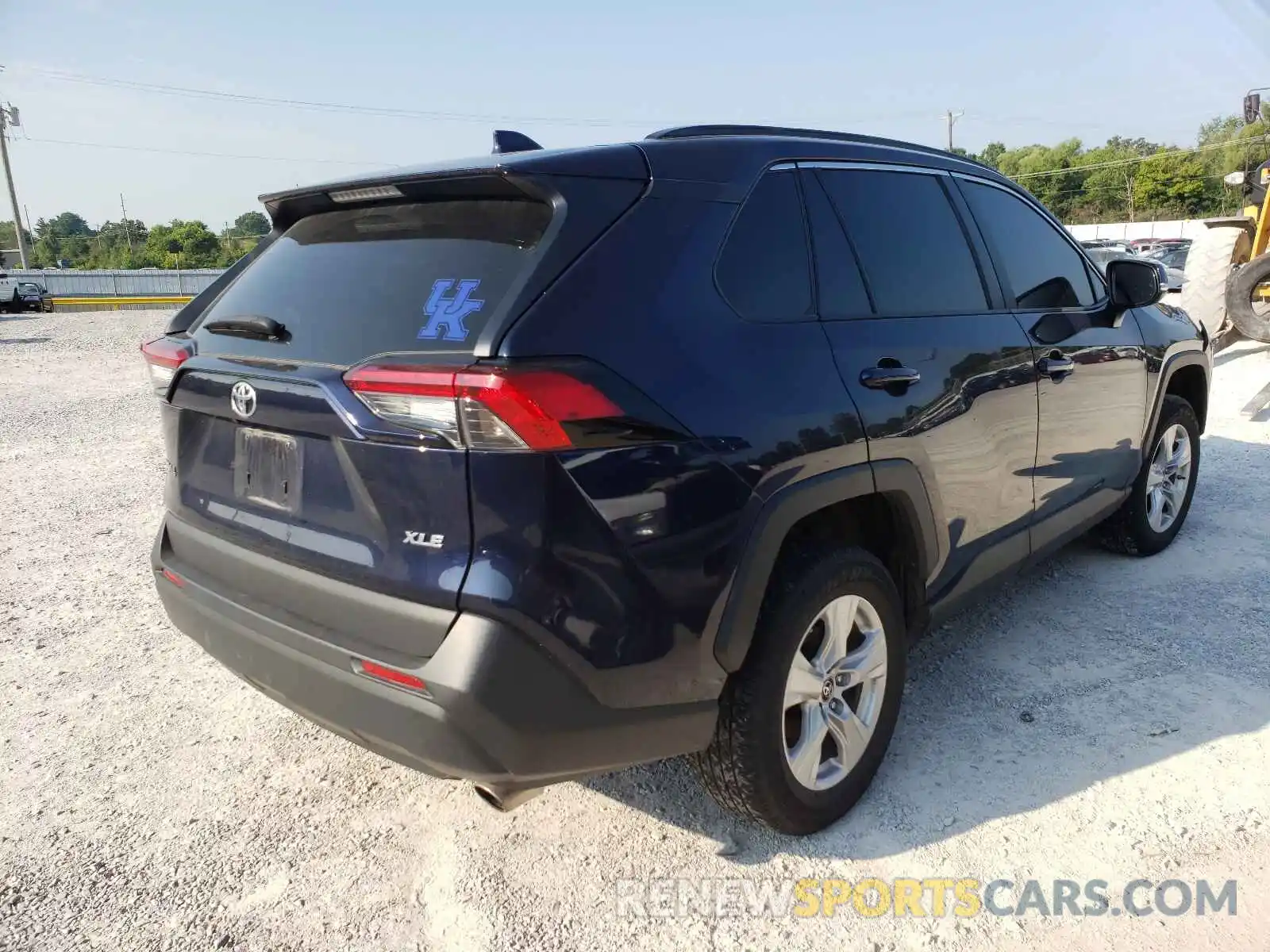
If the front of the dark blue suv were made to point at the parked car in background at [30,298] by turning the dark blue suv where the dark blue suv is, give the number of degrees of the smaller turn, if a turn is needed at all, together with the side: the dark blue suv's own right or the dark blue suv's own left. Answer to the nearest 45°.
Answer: approximately 90° to the dark blue suv's own left

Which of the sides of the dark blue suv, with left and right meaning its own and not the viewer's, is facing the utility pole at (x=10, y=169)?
left

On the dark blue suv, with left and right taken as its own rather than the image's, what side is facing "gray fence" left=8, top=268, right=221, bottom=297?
left

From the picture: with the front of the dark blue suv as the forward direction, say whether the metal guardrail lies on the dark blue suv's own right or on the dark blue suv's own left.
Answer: on the dark blue suv's own left

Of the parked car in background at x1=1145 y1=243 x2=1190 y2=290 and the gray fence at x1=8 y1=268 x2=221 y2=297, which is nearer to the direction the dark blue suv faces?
the parked car in background

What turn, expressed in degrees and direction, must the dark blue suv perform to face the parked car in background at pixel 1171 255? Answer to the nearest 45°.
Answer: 0° — it already faces it

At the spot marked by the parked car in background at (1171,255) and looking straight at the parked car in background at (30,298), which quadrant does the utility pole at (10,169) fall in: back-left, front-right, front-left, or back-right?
front-right

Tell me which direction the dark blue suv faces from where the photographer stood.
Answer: facing away from the viewer and to the right of the viewer
